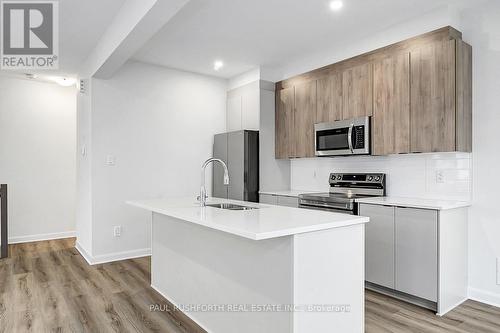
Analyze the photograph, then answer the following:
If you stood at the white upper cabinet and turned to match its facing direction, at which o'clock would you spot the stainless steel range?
The stainless steel range is roughly at 9 o'clock from the white upper cabinet.

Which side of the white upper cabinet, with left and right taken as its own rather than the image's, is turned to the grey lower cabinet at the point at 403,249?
left

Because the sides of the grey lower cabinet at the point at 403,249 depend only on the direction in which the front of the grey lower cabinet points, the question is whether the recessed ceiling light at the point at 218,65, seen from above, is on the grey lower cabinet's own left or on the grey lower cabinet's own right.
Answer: on the grey lower cabinet's own right

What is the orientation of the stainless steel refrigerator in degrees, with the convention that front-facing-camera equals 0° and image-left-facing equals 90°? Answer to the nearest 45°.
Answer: approximately 45°

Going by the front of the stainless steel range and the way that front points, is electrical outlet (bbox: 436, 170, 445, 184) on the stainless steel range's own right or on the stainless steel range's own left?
on the stainless steel range's own left

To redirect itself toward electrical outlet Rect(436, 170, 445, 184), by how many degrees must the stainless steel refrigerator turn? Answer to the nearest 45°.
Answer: approximately 90° to its left

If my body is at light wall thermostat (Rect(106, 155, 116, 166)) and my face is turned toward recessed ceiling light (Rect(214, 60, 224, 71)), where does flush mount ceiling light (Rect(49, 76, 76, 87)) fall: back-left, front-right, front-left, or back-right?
back-left

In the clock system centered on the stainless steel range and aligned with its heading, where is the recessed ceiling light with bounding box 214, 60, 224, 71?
The recessed ceiling light is roughly at 2 o'clock from the stainless steel range.
